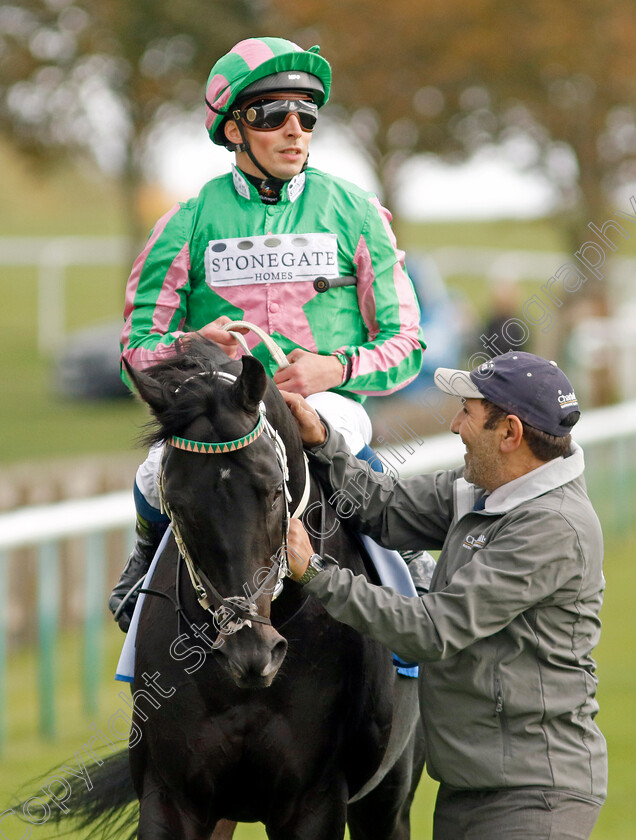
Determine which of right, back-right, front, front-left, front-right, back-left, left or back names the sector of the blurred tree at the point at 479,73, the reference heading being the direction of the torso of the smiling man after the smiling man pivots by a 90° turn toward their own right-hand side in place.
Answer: front

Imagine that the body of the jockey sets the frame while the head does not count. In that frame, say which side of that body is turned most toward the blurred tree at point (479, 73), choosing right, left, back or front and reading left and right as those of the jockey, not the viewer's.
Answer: back

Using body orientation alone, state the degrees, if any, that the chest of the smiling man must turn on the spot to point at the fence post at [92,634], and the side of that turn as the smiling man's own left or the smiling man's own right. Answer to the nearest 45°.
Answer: approximately 45° to the smiling man's own right

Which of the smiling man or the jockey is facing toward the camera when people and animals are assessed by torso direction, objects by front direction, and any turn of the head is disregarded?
the jockey

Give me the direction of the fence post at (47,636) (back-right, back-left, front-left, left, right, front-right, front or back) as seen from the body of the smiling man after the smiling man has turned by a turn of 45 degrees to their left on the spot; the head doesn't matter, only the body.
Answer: right

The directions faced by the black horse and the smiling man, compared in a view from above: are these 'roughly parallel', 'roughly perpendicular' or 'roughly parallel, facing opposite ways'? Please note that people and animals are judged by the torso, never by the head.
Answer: roughly perpendicular

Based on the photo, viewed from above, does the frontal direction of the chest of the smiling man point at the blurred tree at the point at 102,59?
no

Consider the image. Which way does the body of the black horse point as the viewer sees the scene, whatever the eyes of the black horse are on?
toward the camera

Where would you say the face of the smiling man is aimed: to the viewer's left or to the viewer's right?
to the viewer's left

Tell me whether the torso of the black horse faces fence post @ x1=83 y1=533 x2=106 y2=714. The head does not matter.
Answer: no

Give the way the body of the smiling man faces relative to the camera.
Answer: to the viewer's left

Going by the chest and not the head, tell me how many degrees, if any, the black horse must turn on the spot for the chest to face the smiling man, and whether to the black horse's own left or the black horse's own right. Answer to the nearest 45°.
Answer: approximately 90° to the black horse's own left

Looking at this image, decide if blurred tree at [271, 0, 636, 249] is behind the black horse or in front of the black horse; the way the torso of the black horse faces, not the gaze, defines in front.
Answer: behind

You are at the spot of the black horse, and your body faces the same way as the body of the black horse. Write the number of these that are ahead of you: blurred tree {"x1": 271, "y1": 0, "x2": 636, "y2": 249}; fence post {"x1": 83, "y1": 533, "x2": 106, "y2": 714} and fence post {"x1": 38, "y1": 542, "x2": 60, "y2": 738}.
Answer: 0

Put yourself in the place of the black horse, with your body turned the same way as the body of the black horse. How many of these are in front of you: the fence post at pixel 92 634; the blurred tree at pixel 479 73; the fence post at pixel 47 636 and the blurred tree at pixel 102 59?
0

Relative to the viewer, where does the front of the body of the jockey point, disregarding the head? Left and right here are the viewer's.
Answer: facing the viewer
